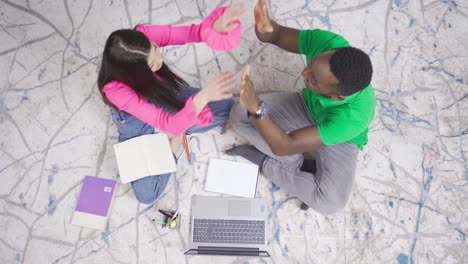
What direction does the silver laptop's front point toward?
away from the camera

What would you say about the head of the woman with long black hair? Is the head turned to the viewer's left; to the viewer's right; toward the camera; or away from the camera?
to the viewer's right

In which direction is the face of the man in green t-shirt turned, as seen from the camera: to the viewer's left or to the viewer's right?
to the viewer's left

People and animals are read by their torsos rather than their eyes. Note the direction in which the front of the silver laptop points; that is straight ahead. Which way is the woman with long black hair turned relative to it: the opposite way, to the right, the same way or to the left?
to the right

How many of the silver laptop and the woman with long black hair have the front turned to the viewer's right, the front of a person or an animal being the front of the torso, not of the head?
1

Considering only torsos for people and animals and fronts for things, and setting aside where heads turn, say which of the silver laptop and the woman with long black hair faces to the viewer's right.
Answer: the woman with long black hair

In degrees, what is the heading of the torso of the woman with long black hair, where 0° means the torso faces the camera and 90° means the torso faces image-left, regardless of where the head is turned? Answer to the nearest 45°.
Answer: approximately 270°
